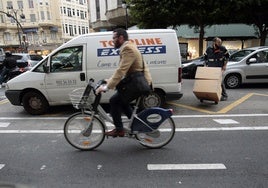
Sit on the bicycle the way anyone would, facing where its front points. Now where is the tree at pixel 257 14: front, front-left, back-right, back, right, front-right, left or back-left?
back-right

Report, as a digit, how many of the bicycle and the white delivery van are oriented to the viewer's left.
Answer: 2

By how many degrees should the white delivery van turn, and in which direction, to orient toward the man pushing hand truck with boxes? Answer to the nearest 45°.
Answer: approximately 180°

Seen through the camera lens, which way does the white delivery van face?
facing to the left of the viewer

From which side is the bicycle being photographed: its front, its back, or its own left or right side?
left

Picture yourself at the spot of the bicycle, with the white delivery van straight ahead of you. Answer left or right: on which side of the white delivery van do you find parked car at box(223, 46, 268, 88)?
right

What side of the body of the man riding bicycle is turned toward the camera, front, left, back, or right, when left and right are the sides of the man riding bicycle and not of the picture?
left
